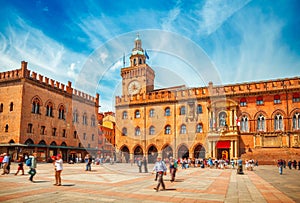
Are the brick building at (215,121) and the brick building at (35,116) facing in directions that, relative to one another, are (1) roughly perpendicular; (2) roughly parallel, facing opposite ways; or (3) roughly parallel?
roughly perpendicular

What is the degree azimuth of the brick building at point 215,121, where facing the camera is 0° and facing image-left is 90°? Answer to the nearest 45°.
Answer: approximately 0°

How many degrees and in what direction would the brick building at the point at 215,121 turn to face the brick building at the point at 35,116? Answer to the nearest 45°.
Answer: approximately 90° to its right

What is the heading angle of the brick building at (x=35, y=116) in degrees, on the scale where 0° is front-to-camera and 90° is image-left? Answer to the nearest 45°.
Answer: approximately 315°

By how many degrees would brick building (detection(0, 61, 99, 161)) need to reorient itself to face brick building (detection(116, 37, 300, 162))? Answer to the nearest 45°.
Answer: approximately 45° to its left

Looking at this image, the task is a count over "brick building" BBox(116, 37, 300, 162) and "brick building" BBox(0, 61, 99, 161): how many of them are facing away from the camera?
0
